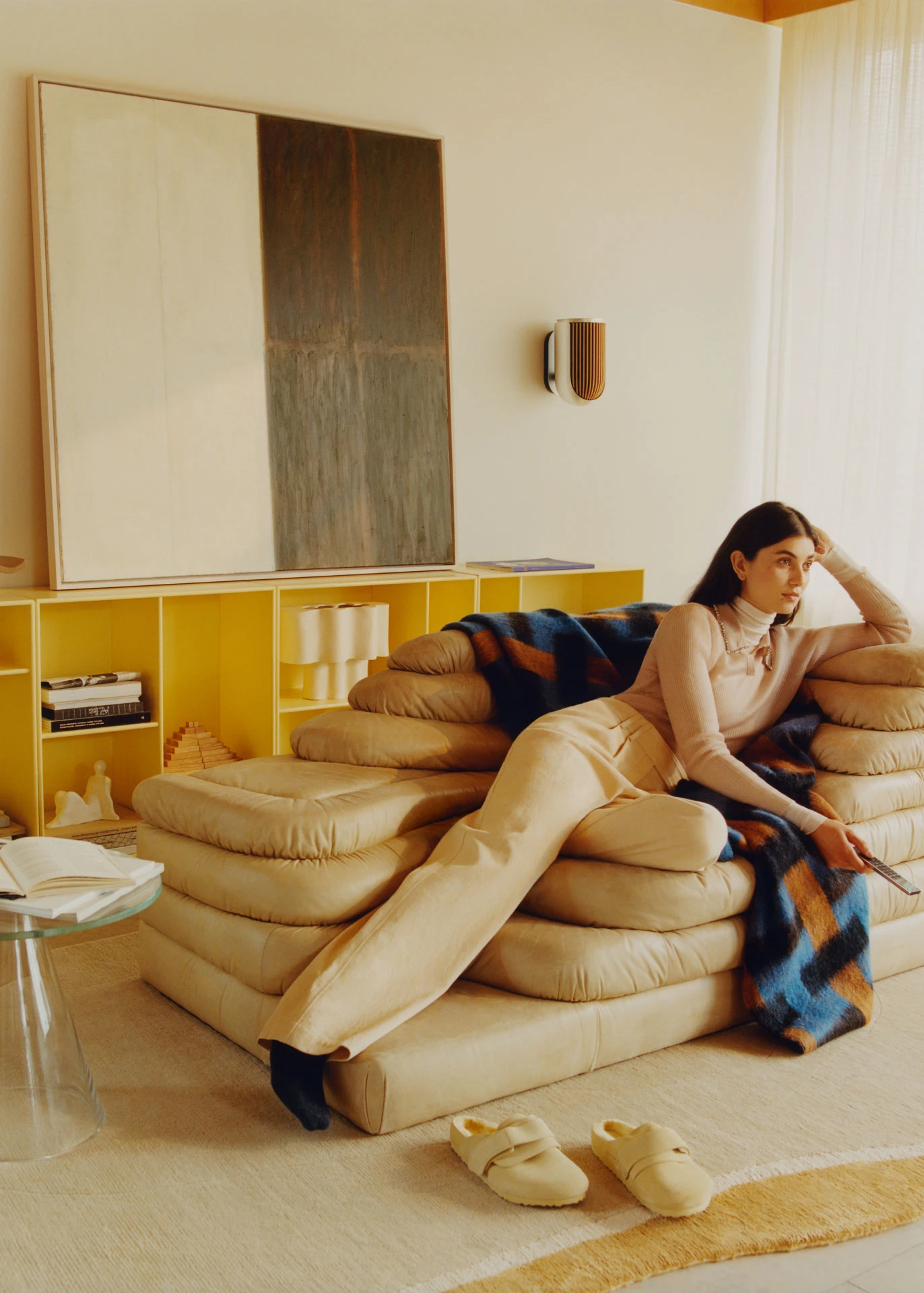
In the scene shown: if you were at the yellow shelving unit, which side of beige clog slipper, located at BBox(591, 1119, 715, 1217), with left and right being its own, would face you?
back

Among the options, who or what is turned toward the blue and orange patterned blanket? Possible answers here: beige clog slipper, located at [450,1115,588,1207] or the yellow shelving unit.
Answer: the yellow shelving unit

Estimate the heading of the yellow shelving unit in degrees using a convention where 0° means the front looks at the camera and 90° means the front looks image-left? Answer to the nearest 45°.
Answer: approximately 315°

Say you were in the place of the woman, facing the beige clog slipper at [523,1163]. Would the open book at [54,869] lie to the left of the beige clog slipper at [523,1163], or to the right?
right

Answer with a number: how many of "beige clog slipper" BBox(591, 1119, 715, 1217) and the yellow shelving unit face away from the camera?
0

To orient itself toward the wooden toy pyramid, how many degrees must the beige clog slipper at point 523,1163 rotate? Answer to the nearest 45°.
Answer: approximately 180°

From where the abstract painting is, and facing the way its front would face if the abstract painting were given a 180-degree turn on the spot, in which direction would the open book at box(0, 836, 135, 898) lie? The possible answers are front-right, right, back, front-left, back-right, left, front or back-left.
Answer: back-left

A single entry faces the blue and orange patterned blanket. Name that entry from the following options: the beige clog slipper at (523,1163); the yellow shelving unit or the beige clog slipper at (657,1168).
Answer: the yellow shelving unit

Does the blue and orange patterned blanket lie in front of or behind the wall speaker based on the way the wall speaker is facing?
in front

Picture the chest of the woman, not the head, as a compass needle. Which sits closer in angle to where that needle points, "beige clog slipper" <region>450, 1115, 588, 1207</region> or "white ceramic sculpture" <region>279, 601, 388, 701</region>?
the beige clog slipper

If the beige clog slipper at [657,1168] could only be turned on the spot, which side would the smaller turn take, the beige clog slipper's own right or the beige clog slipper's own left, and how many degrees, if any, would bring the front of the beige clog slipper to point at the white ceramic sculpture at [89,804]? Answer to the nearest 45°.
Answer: approximately 180°

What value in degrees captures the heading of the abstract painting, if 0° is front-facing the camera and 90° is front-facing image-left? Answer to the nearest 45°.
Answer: approximately 315°
